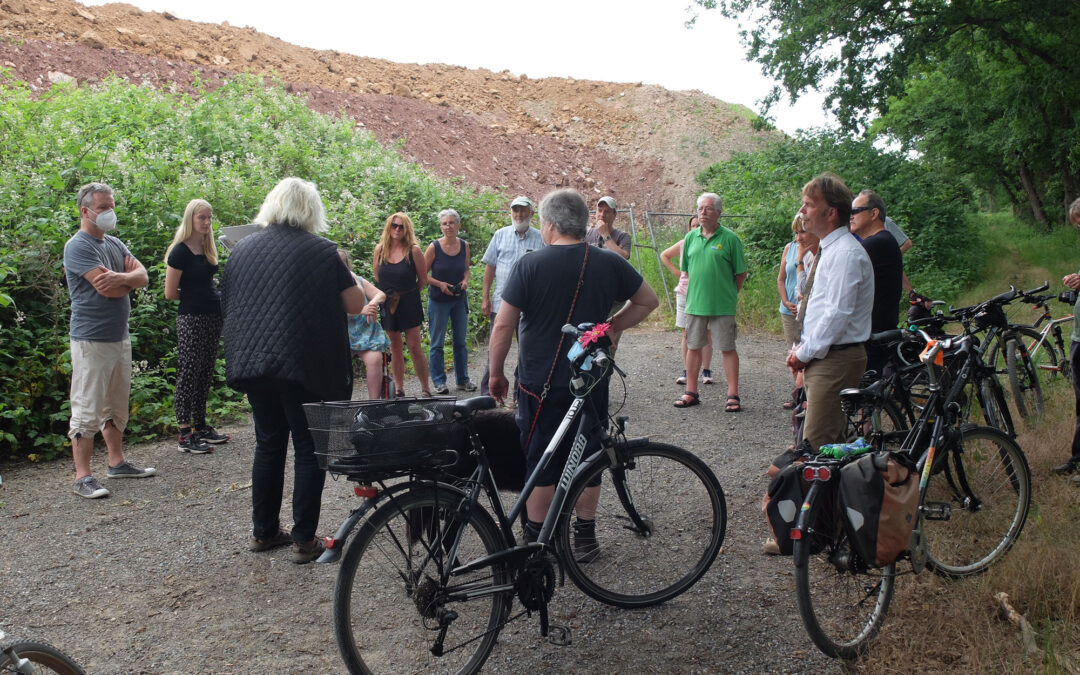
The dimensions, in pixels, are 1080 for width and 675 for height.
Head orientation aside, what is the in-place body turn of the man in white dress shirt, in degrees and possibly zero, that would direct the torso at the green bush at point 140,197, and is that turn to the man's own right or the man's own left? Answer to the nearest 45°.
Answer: approximately 45° to the man's own right

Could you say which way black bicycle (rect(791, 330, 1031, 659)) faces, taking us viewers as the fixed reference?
facing away from the viewer and to the right of the viewer

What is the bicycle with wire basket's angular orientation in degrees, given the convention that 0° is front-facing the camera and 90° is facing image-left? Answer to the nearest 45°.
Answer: approximately 225°

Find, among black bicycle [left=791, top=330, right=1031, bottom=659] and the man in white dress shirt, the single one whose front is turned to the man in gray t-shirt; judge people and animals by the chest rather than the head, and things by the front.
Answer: the man in white dress shirt

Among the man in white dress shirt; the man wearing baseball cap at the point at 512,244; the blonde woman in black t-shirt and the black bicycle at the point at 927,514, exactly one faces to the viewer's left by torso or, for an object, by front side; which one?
the man in white dress shirt

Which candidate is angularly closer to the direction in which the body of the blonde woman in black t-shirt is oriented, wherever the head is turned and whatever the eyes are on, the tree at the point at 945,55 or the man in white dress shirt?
the man in white dress shirt

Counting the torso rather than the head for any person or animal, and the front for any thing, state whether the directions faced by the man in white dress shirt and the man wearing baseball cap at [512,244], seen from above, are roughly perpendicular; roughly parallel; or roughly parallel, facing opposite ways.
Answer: roughly perpendicular

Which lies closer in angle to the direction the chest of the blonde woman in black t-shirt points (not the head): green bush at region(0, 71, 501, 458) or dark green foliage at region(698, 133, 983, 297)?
the dark green foliage

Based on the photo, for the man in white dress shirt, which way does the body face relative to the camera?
to the viewer's left

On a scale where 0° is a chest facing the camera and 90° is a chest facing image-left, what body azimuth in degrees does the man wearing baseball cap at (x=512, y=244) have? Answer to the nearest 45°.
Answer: approximately 0°

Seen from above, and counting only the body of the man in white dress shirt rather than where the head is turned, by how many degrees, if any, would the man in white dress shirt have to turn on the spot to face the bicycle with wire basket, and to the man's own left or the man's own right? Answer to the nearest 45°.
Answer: approximately 45° to the man's own left

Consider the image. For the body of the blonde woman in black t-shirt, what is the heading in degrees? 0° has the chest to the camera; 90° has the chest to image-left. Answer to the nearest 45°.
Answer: approximately 315°

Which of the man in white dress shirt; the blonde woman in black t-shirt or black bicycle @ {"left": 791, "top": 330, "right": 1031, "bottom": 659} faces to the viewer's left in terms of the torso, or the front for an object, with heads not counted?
the man in white dress shirt

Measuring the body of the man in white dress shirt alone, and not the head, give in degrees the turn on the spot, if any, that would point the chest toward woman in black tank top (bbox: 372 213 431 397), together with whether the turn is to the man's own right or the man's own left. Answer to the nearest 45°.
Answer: approximately 45° to the man's own right

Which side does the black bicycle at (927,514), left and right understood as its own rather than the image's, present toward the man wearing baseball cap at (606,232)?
left
